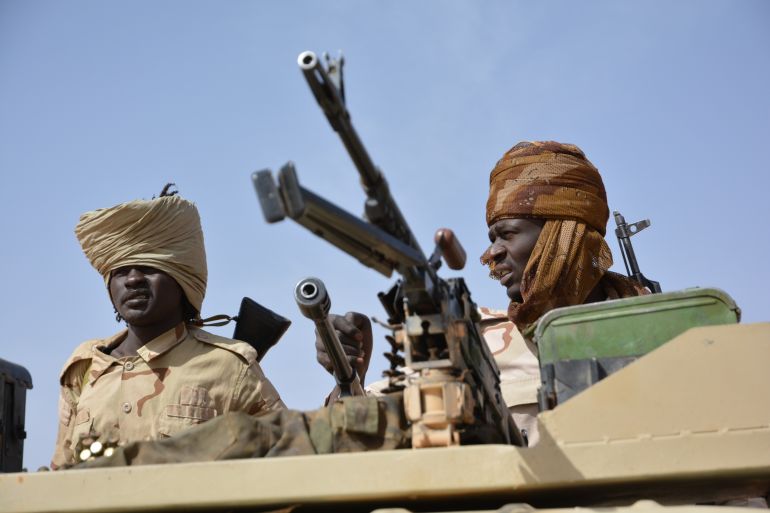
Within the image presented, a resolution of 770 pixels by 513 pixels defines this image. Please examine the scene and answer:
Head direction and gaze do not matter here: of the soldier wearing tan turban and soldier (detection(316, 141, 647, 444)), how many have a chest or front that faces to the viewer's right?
0

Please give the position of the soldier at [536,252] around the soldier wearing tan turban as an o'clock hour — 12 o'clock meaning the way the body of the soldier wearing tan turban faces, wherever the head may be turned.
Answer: The soldier is roughly at 8 o'clock from the soldier wearing tan turban.

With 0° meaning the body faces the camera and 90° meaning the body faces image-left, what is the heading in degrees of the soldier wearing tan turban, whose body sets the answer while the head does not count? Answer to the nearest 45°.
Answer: approximately 45°

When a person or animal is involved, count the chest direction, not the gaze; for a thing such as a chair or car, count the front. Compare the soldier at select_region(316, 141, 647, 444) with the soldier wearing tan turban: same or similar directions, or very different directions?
same or similar directions

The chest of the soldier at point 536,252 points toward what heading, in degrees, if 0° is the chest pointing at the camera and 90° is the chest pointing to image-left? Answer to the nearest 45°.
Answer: approximately 45°
